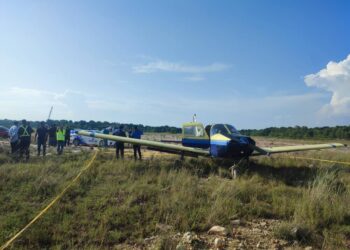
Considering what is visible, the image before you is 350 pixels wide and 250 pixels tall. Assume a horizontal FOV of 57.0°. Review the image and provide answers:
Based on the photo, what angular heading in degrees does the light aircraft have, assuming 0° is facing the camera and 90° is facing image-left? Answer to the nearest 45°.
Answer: approximately 315°

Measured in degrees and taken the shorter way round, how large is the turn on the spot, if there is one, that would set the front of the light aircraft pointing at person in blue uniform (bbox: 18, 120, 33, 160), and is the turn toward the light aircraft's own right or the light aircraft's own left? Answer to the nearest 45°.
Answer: approximately 135° to the light aircraft's own right
